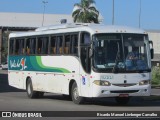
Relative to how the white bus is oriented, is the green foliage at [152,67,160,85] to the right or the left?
on its left

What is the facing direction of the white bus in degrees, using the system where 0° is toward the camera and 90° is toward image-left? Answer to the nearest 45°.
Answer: approximately 315°
